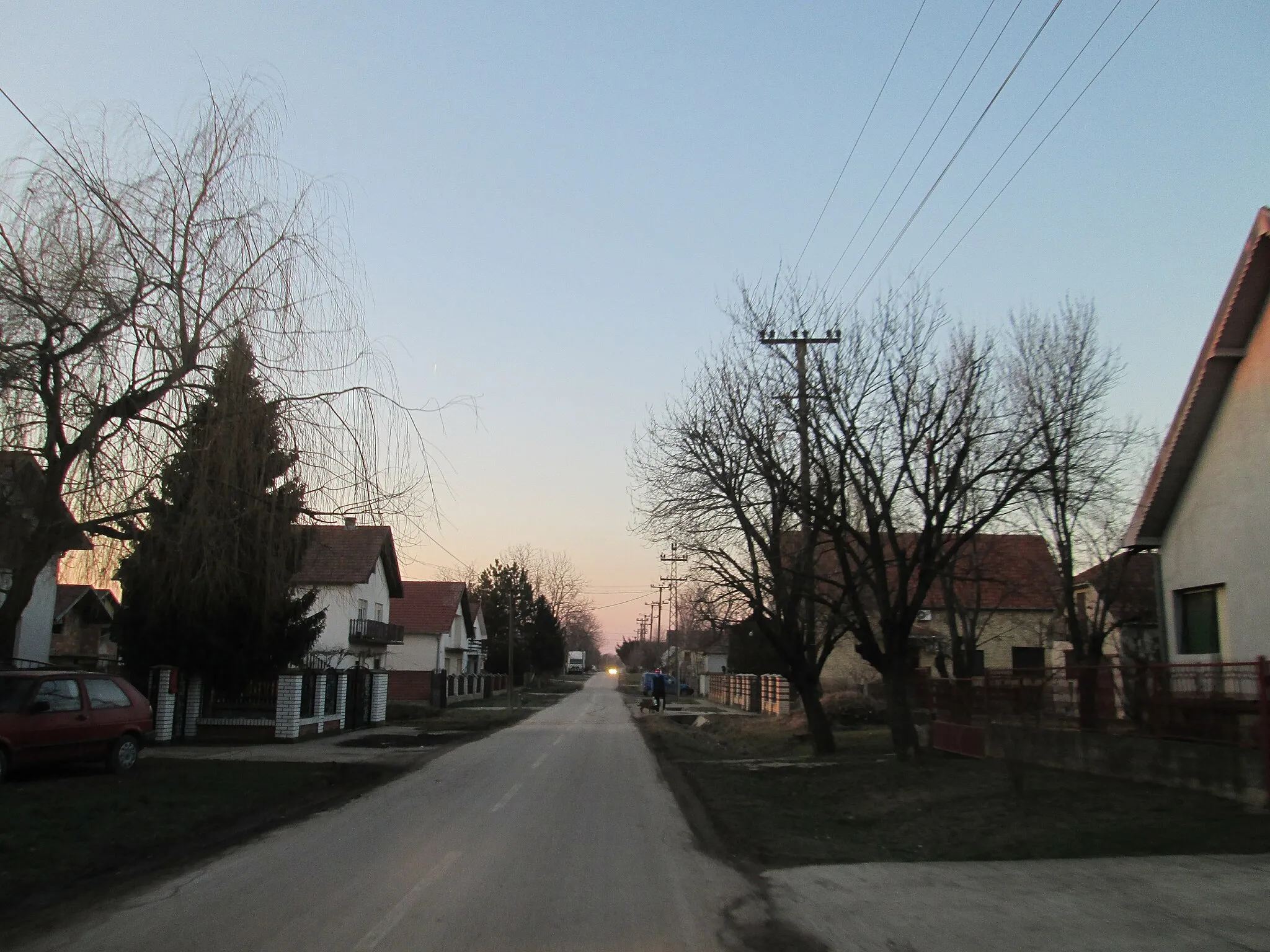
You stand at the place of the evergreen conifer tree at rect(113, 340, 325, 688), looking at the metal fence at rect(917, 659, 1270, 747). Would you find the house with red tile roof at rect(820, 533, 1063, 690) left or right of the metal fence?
left

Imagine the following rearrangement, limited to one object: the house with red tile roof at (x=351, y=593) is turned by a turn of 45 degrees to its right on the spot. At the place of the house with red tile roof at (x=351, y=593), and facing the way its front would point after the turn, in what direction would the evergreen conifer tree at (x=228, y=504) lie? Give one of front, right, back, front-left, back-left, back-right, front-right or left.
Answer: front

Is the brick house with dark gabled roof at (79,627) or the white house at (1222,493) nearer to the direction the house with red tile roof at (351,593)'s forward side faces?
the white house

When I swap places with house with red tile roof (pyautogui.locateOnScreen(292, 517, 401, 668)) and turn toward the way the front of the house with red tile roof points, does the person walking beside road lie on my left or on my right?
on my left

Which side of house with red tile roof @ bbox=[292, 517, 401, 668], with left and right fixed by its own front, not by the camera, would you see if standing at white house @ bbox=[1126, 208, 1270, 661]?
front

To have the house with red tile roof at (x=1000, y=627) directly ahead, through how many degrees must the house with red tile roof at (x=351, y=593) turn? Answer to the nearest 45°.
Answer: approximately 45° to its left

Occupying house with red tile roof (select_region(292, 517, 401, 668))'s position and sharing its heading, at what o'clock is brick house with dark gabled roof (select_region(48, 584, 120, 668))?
brick house with dark gabled roof (select_region(48, 584, 120, 668)) is roughly at 5 o'clock from house with red tile roof (select_region(292, 517, 401, 668)).

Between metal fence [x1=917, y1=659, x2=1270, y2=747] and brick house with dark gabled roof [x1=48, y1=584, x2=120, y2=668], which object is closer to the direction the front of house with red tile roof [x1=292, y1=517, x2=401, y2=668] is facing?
the metal fence

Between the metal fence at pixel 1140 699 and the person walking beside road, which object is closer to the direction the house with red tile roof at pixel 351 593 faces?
the metal fence

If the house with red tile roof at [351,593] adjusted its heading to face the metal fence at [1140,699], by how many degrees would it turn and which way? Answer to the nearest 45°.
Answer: approximately 45° to its right

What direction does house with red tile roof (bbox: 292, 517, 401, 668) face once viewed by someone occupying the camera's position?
facing the viewer and to the right of the viewer
